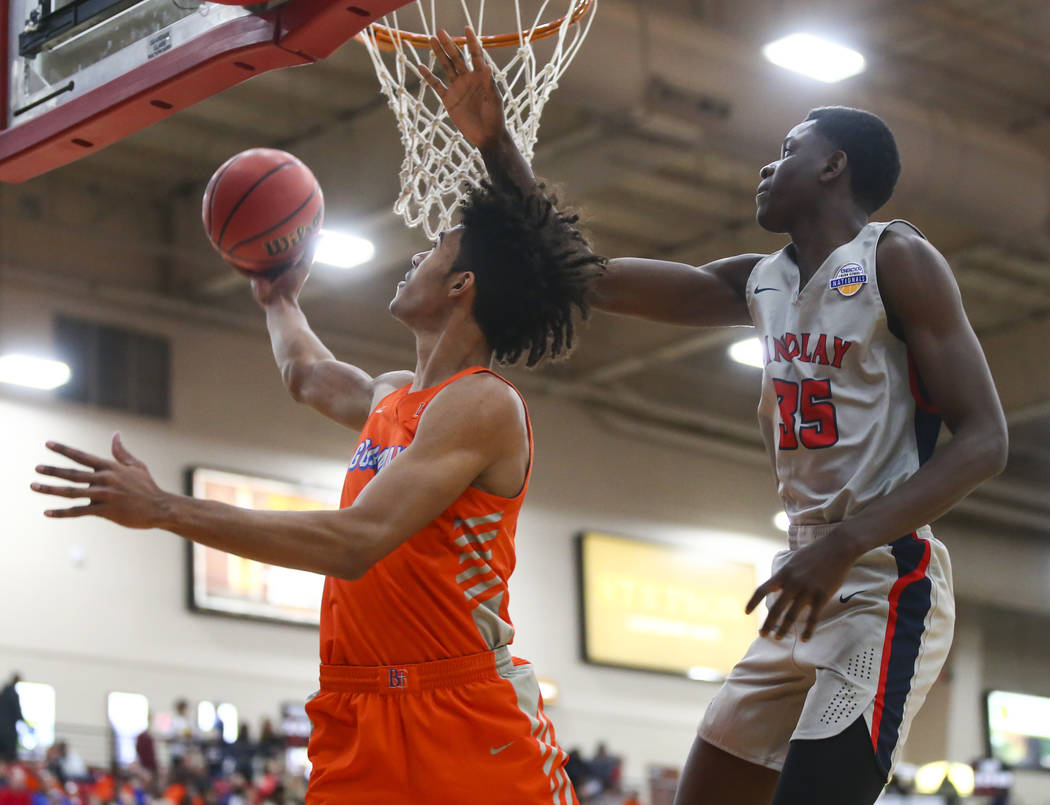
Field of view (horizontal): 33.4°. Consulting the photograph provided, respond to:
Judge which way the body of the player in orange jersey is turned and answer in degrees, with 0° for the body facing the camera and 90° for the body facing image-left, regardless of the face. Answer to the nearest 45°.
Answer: approximately 45°

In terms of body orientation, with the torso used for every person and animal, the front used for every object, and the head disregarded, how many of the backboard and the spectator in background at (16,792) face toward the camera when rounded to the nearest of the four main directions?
1

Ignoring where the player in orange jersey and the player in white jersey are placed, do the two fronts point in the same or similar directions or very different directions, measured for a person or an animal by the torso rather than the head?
same or similar directions

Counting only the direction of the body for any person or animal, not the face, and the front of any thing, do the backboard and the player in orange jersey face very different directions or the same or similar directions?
very different directions

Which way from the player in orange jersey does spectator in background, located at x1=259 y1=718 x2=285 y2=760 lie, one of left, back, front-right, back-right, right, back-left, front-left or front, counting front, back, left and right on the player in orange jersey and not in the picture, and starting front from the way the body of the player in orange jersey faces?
back-right

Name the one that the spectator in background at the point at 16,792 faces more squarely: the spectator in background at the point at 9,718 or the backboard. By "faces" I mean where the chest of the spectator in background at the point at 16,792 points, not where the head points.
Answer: the backboard

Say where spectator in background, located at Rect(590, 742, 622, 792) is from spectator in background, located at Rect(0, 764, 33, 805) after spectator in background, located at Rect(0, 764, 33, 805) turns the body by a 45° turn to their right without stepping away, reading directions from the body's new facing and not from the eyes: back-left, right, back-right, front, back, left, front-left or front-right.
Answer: back

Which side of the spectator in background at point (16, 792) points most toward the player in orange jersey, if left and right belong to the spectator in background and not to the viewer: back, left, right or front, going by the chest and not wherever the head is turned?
front

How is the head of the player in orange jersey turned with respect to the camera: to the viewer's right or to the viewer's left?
to the viewer's left
